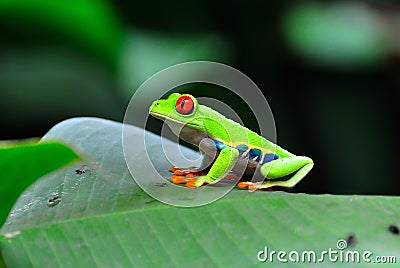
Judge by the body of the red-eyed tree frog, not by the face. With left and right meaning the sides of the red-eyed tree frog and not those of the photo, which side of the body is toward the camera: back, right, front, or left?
left
